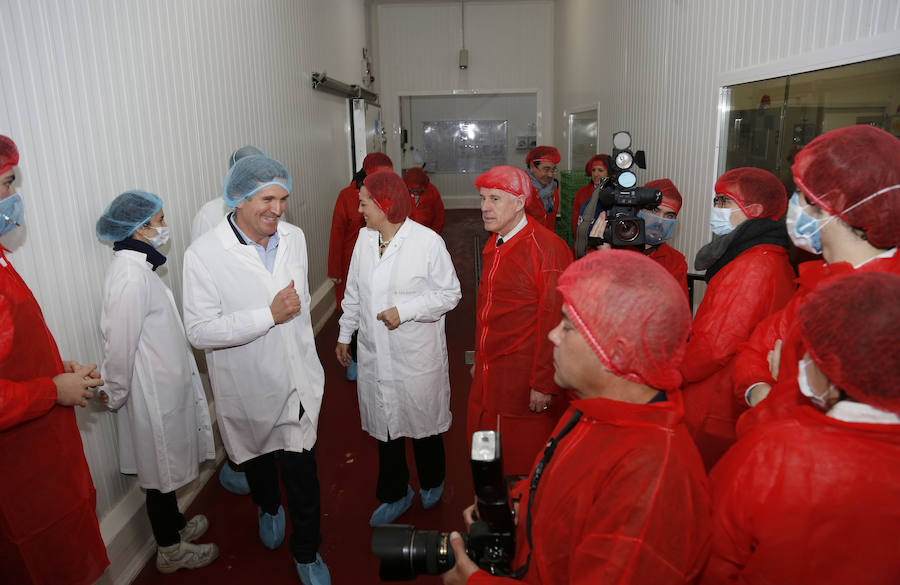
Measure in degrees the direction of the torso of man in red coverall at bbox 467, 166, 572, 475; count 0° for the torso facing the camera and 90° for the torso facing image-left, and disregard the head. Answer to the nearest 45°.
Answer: approximately 45°

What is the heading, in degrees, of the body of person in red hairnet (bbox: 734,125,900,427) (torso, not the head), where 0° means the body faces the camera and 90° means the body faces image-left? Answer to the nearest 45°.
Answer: approximately 90°

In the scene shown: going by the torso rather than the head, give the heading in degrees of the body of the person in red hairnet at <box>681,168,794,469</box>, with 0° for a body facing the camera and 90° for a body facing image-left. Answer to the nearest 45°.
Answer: approximately 90°

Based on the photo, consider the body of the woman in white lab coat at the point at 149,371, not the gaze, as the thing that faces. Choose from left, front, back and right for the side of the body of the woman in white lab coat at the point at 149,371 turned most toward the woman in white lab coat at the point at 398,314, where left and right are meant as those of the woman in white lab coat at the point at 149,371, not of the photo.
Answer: front

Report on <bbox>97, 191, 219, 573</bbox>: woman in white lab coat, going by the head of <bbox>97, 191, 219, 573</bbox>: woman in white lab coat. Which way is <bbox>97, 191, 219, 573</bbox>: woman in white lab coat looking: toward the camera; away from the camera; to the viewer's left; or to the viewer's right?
to the viewer's right

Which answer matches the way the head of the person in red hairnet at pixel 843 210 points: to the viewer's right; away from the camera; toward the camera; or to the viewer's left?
to the viewer's left

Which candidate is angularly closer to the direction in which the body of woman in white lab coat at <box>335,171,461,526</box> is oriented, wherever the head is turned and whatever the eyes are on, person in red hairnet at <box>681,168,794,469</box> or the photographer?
the photographer

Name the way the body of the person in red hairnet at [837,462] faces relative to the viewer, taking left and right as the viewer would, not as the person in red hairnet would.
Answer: facing away from the viewer and to the left of the viewer

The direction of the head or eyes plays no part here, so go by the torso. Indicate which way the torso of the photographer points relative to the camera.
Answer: to the viewer's left

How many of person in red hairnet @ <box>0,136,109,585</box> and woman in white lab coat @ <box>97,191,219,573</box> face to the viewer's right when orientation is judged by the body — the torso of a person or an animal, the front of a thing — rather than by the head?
2

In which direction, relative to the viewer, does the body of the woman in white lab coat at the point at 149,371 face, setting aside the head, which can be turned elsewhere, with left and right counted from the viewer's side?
facing to the right of the viewer

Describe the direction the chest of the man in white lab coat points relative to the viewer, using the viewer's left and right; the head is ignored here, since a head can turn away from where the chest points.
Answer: facing the viewer and to the right of the viewer

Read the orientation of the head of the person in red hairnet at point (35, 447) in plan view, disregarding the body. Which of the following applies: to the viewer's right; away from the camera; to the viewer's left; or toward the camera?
to the viewer's right

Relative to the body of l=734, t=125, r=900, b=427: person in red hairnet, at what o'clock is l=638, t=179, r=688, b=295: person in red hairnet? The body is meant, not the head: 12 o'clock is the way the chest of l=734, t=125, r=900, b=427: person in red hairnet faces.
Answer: l=638, t=179, r=688, b=295: person in red hairnet is roughly at 2 o'clock from l=734, t=125, r=900, b=427: person in red hairnet.

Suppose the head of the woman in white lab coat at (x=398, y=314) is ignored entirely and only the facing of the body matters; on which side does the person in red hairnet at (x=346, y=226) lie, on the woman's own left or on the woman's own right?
on the woman's own right
